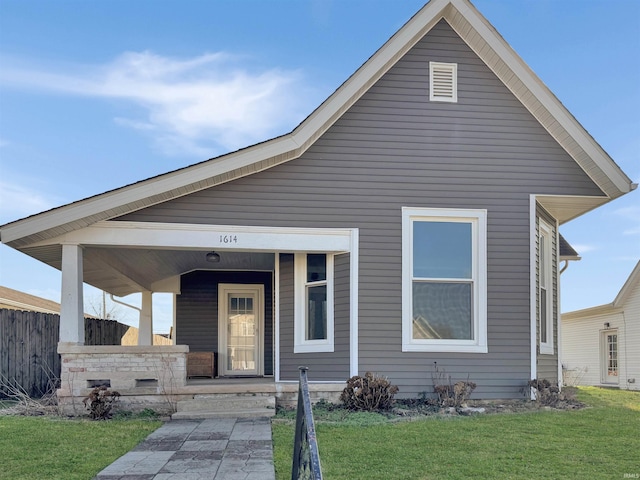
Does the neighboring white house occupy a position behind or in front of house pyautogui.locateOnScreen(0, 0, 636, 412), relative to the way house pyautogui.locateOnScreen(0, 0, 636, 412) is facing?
behind

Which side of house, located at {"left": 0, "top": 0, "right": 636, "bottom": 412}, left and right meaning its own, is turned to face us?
front

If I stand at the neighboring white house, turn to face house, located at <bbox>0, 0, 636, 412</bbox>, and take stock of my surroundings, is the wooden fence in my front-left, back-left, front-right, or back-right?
front-right
